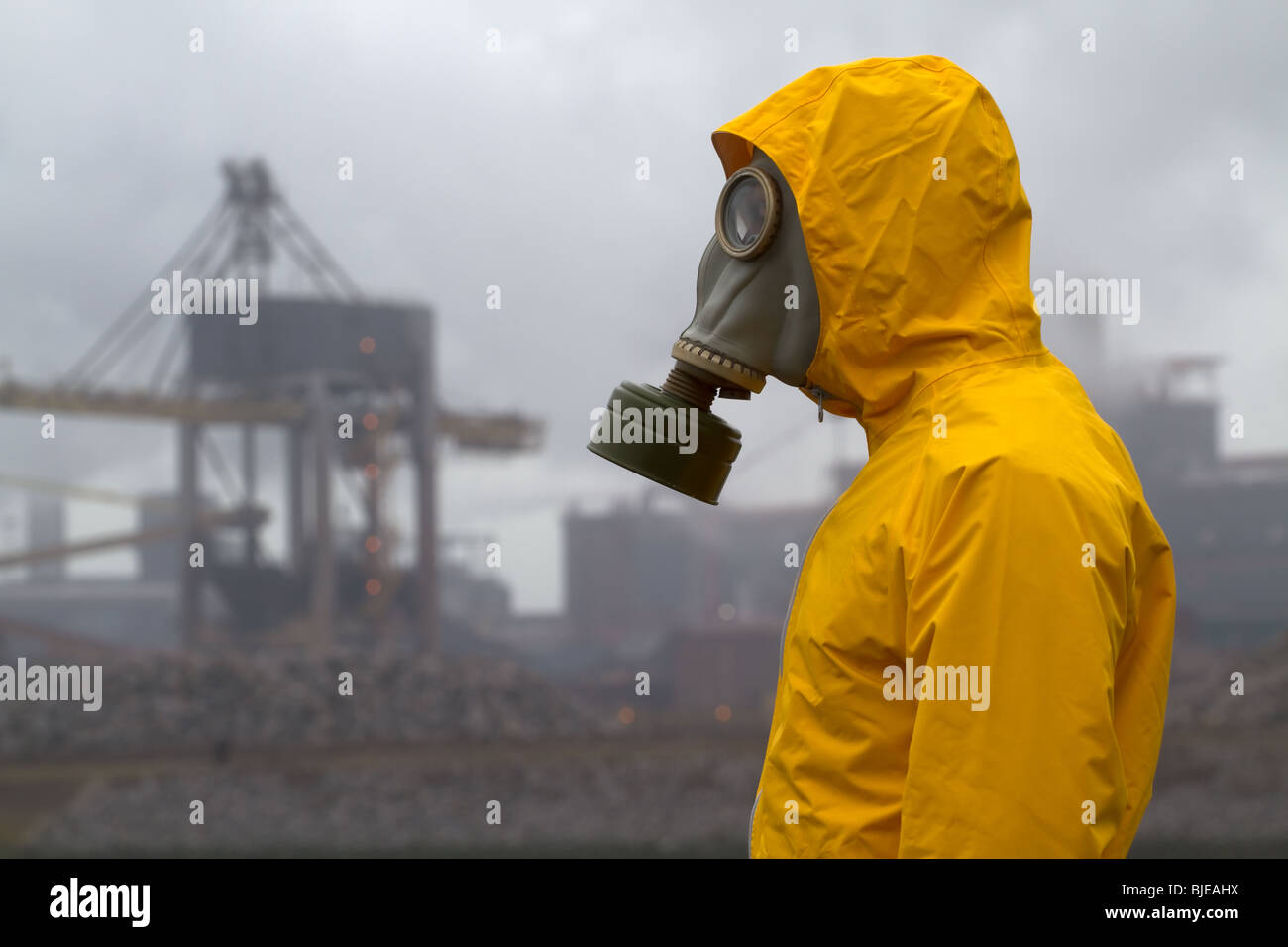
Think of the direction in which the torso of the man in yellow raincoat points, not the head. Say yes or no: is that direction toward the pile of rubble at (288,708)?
no

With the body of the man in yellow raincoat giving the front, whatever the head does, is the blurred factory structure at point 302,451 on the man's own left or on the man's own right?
on the man's own right

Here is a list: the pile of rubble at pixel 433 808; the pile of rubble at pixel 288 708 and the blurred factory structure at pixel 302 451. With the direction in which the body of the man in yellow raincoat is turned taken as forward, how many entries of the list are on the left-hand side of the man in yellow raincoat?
0

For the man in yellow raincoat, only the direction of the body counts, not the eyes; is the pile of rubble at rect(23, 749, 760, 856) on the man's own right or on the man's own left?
on the man's own right

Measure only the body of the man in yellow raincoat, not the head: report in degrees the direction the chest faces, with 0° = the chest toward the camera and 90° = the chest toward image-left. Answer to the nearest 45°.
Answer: approximately 90°
